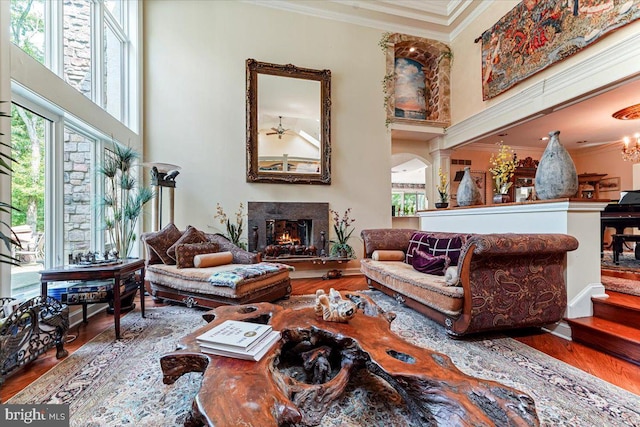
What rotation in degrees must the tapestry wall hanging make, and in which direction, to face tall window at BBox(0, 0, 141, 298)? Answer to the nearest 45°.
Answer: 0° — it already faces it

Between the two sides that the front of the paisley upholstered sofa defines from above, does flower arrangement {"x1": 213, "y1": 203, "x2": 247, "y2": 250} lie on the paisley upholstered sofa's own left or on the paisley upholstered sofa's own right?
on the paisley upholstered sofa's own right

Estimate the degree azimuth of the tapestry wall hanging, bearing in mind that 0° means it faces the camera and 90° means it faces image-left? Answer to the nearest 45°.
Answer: approximately 45°

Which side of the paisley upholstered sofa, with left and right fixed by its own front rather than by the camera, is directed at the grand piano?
back

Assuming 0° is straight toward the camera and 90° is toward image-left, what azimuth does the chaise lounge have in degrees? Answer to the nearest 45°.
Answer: approximately 315°

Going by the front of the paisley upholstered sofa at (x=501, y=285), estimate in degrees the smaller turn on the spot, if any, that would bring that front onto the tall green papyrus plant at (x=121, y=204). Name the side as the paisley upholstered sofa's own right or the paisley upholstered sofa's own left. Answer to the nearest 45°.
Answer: approximately 45° to the paisley upholstered sofa's own right

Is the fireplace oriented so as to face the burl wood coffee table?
yes
